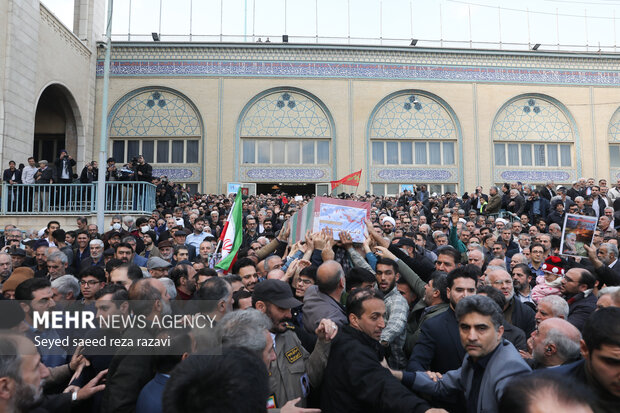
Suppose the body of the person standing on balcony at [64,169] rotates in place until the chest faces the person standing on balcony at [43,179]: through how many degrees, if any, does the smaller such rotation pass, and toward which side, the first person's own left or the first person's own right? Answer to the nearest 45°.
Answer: approximately 135° to the first person's own right

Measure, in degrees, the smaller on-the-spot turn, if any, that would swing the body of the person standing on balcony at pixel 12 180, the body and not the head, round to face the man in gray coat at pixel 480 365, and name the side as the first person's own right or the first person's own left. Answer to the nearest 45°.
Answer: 0° — they already face them

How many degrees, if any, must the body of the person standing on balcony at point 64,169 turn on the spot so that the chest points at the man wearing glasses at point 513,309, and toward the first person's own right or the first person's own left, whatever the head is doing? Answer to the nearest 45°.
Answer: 0° — they already face them

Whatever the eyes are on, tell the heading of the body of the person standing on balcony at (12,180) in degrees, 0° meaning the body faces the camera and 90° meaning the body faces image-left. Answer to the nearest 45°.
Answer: approximately 0°

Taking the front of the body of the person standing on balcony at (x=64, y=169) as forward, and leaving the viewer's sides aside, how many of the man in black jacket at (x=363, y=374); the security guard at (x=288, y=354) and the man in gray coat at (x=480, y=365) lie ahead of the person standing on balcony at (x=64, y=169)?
3
